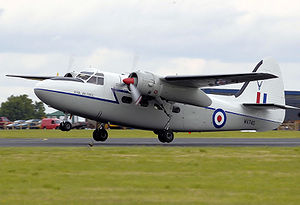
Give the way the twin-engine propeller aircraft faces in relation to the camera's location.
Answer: facing the viewer and to the left of the viewer
